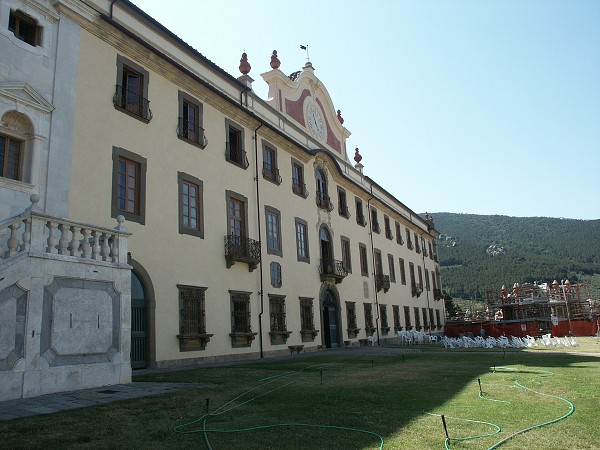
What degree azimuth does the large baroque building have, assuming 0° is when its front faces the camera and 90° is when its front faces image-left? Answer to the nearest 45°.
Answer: approximately 315°
